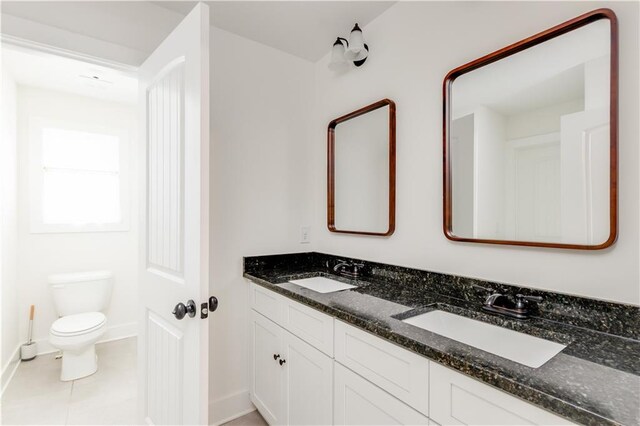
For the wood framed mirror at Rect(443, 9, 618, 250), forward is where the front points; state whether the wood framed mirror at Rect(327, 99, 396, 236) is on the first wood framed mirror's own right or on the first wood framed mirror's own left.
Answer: on the first wood framed mirror's own right

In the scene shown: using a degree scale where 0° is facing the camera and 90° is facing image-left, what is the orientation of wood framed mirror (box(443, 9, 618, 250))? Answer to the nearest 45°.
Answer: approximately 45°

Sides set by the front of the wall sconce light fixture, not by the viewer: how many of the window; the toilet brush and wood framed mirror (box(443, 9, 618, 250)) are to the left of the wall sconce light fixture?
1

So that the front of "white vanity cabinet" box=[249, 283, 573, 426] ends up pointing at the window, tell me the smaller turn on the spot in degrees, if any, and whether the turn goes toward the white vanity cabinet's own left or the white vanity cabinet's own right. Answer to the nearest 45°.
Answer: approximately 45° to the white vanity cabinet's own right

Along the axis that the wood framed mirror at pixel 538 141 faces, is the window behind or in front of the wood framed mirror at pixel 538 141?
in front
